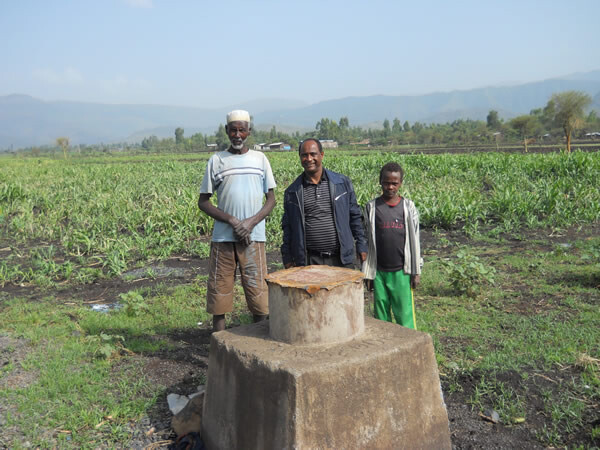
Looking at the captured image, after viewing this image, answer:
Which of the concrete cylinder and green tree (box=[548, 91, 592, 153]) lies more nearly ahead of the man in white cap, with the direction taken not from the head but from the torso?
the concrete cylinder

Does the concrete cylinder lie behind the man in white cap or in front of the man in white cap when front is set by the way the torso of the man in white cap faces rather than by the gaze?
in front

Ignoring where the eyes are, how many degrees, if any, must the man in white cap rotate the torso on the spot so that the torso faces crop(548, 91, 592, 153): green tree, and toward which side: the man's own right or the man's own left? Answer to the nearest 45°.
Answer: approximately 135° to the man's own left

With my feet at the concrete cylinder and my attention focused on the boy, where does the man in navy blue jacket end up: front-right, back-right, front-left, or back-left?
front-left

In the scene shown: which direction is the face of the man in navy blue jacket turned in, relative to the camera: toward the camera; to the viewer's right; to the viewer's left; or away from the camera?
toward the camera

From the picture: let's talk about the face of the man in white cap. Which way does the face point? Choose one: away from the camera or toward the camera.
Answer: toward the camera

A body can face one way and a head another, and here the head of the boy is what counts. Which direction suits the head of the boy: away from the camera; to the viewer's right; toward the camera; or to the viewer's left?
toward the camera

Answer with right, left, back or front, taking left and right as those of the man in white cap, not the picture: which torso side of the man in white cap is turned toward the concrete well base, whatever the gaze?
front

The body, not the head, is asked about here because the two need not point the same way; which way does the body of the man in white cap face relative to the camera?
toward the camera

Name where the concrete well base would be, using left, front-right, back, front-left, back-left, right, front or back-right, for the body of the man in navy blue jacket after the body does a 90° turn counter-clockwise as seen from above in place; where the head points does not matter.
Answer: right

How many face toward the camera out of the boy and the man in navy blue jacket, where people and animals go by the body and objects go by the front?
2

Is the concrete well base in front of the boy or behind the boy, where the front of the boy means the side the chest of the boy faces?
in front

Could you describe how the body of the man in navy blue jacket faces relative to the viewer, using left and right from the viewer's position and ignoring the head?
facing the viewer

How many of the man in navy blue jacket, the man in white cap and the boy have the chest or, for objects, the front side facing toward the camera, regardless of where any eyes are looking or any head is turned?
3
